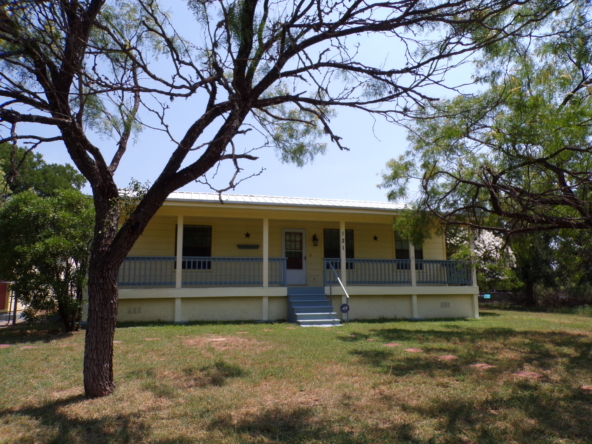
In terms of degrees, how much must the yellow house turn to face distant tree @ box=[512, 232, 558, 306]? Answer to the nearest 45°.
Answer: approximately 135° to its left

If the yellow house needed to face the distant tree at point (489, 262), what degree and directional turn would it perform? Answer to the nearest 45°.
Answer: approximately 135° to its left

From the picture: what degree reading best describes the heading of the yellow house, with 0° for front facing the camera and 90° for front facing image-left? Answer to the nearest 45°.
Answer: approximately 0°

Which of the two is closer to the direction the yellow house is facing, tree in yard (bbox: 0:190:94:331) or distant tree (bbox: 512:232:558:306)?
the tree in yard

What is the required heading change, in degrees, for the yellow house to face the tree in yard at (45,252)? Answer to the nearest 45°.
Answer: approximately 45° to its right
